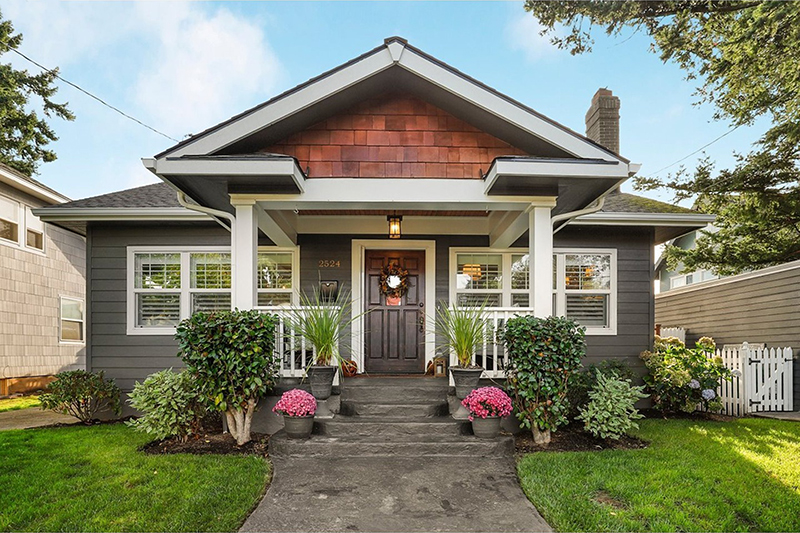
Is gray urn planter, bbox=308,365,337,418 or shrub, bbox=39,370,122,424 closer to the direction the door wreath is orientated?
the gray urn planter

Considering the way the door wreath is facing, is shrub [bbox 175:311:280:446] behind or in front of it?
in front

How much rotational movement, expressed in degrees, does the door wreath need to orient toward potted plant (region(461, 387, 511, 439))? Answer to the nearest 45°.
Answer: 0° — it already faces it

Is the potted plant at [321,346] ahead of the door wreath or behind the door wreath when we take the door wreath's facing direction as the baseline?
ahead

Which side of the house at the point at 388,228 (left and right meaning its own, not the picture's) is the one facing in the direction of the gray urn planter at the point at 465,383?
front

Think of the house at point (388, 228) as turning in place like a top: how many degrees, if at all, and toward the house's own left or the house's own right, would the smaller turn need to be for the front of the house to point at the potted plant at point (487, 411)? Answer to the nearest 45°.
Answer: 0° — it already faces it

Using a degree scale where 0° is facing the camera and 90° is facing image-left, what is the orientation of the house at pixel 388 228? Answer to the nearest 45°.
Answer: approximately 0°

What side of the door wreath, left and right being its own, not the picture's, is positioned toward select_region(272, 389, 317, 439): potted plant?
front
